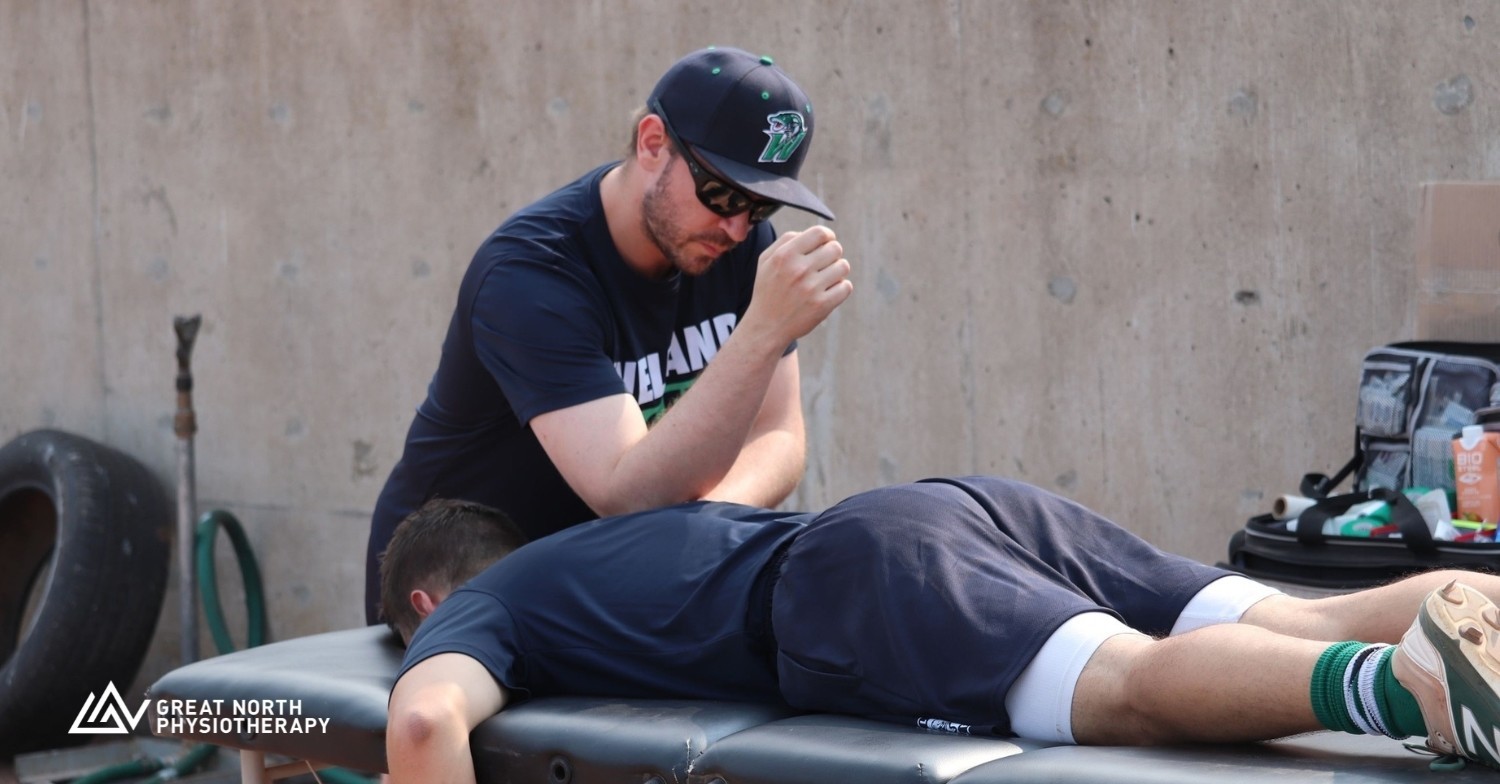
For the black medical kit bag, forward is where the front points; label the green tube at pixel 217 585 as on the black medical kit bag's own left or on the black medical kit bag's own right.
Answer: on the black medical kit bag's own right

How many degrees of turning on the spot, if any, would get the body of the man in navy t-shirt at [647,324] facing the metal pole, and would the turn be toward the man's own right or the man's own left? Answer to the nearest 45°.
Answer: approximately 180°

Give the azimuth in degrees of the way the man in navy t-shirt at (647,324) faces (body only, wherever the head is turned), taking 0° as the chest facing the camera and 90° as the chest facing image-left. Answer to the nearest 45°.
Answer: approximately 315°

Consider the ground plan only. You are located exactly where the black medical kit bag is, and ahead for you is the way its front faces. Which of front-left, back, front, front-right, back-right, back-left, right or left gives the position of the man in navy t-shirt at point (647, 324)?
front-right

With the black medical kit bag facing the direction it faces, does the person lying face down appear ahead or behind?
ahead

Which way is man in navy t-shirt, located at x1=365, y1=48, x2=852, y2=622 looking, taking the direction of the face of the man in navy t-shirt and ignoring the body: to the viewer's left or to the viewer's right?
to the viewer's right

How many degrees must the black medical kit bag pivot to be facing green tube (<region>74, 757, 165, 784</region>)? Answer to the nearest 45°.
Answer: approximately 90° to its right

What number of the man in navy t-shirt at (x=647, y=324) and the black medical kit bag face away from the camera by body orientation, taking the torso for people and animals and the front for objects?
0

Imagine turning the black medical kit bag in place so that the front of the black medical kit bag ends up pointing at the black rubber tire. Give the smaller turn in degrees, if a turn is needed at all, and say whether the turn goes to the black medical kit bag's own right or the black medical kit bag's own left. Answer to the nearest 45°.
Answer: approximately 90° to the black medical kit bag's own right

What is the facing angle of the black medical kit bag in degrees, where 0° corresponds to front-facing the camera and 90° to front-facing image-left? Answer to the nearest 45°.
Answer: approximately 0°
